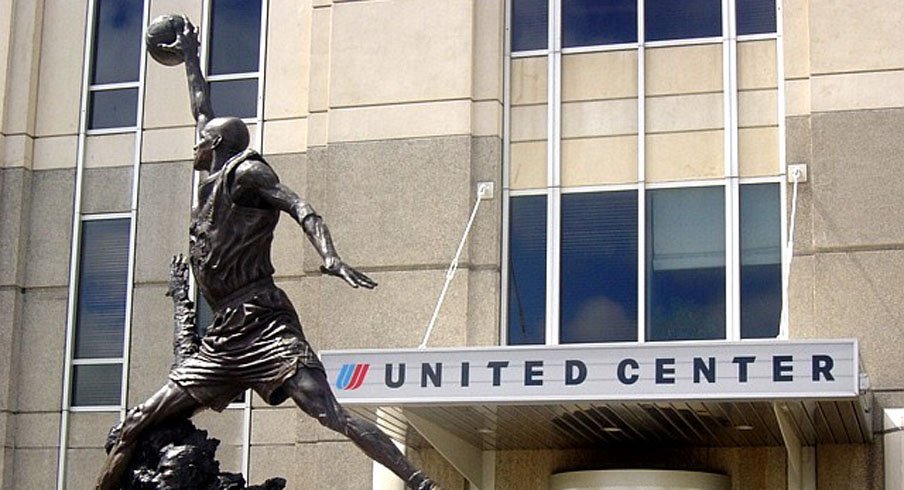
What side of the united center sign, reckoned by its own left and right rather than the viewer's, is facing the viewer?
front

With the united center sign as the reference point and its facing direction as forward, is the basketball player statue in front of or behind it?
in front

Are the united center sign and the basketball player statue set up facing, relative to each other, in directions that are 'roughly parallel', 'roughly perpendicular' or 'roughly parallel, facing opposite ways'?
roughly perpendicular

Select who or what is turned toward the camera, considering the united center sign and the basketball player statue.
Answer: the united center sign
